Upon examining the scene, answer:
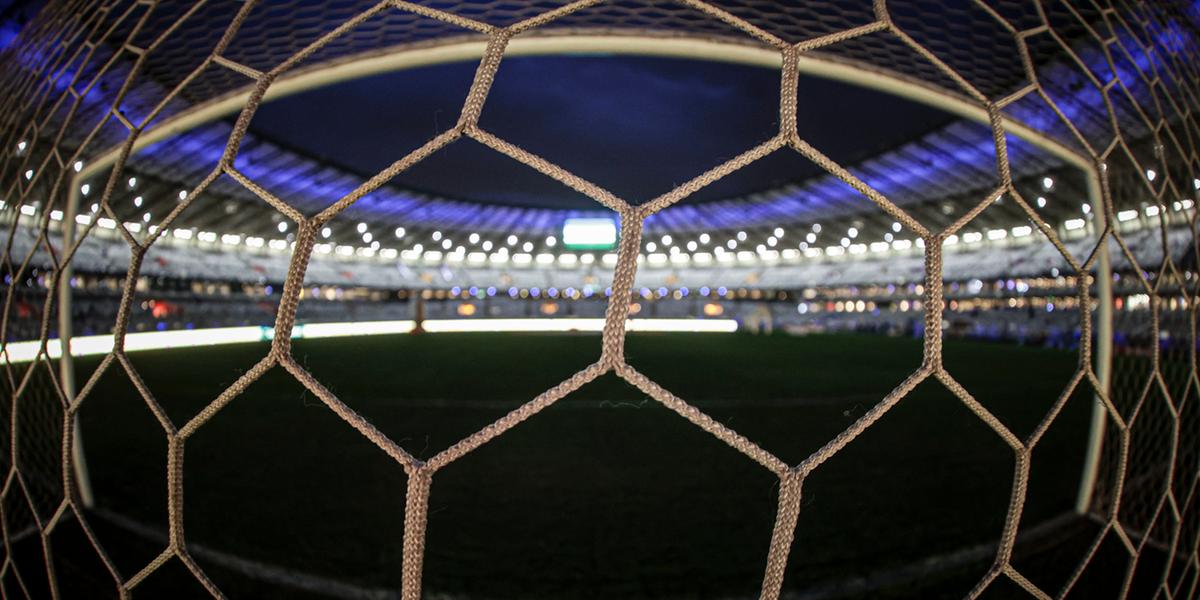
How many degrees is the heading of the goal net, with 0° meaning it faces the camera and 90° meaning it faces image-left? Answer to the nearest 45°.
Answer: approximately 180°
